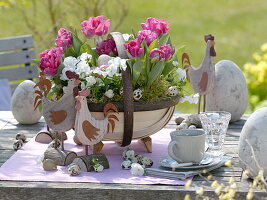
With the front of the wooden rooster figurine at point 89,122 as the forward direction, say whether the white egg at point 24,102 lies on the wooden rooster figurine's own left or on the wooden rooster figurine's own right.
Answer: on the wooden rooster figurine's own right

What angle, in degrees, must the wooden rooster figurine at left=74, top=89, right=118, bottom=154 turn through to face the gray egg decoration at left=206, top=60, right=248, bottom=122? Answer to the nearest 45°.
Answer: approximately 135° to its right

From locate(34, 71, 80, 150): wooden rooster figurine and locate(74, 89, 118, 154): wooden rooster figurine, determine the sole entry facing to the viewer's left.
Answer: locate(74, 89, 118, 154): wooden rooster figurine

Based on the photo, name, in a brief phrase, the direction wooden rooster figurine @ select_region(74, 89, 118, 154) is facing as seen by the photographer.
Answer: facing to the left of the viewer

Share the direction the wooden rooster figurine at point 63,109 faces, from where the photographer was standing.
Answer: facing to the right of the viewer

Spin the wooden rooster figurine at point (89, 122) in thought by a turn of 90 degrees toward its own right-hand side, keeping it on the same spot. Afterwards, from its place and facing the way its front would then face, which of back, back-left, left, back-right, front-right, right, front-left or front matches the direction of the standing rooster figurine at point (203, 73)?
front-right
